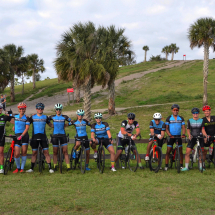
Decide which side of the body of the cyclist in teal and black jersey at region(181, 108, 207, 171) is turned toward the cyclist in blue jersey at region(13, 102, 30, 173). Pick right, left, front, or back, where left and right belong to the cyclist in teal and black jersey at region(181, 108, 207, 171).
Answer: right

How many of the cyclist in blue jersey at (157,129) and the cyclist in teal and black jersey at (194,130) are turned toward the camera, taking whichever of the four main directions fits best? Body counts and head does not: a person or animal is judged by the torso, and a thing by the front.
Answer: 2

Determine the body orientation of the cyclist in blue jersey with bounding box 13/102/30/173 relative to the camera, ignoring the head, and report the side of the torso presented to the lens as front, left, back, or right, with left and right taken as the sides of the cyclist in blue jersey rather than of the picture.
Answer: front

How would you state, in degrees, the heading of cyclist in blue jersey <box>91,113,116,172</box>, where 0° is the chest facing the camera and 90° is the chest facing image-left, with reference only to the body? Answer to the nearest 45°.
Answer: approximately 0°

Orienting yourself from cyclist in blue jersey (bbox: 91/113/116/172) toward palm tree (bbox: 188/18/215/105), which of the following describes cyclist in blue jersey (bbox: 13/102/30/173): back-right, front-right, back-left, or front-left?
back-left

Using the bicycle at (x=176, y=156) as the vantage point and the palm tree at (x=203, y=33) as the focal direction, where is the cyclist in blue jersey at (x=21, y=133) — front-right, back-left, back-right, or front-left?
back-left

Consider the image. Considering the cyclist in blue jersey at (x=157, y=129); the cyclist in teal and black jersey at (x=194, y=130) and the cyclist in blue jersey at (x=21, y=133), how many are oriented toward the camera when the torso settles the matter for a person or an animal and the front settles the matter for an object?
3

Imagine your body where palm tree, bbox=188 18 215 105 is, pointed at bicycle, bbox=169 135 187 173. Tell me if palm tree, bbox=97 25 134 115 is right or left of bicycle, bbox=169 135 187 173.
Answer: right

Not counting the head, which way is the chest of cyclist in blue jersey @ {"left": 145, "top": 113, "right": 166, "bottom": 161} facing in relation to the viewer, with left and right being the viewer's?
facing the viewer

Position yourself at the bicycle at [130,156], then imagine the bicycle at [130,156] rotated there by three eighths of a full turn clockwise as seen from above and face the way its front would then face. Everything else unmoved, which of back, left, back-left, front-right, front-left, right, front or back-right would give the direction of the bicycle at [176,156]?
back

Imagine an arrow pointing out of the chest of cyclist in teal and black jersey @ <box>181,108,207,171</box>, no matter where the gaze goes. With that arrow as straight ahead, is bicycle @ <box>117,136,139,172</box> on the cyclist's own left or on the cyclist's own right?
on the cyclist's own right
